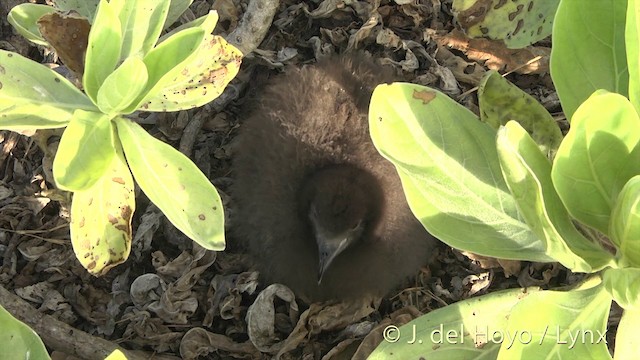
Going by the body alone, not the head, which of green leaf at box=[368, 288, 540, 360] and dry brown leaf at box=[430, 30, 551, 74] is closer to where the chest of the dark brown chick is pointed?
the green leaf

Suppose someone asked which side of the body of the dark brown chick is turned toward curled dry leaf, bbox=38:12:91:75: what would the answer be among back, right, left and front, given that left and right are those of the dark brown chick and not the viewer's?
right

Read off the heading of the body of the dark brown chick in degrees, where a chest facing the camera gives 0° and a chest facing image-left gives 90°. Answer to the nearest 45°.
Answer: approximately 0°

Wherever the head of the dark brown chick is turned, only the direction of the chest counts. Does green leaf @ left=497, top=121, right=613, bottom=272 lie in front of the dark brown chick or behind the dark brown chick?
in front

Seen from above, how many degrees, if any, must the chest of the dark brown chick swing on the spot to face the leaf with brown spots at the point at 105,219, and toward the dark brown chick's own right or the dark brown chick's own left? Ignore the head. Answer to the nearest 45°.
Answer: approximately 45° to the dark brown chick's own right

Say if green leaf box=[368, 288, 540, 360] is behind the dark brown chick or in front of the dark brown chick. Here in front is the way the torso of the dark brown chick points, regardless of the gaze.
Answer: in front
